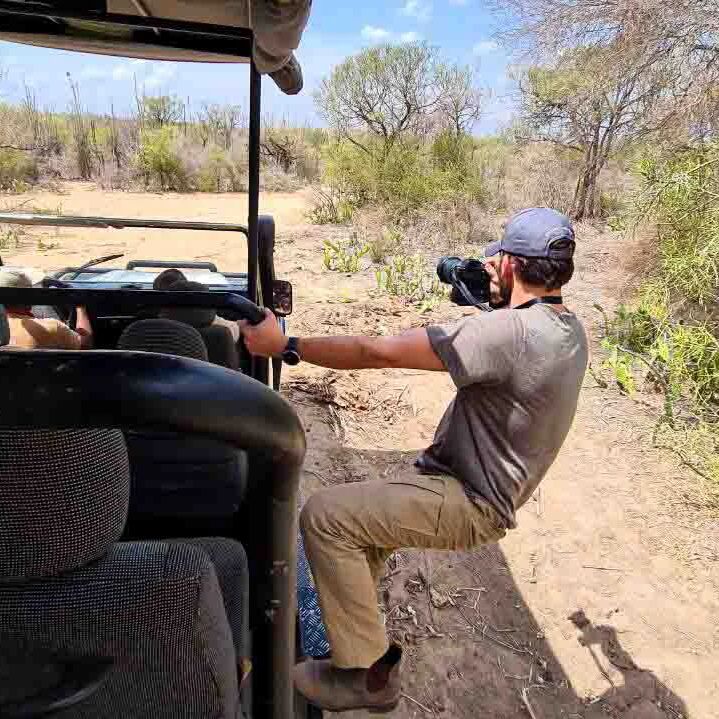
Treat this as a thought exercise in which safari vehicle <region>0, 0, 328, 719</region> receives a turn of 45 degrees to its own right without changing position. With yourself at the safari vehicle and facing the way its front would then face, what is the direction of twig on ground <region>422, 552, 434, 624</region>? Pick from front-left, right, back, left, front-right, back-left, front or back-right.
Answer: front

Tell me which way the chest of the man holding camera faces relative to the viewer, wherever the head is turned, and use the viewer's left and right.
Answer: facing away from the viewer and to the left of the viewer

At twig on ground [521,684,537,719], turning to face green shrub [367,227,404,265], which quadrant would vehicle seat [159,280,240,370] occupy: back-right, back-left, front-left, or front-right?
front-left

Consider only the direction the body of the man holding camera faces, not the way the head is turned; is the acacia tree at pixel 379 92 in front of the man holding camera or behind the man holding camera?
in front

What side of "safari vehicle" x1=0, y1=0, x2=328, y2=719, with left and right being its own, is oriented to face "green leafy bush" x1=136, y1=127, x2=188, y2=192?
front

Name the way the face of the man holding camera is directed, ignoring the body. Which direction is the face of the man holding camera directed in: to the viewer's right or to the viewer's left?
to the viewer's left

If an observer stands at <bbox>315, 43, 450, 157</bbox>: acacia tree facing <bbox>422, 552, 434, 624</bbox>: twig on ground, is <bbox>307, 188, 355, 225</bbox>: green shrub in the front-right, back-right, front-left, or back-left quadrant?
front-right

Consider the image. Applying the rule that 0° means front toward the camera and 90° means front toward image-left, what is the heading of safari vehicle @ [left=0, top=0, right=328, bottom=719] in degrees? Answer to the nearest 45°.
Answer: approximately 180°

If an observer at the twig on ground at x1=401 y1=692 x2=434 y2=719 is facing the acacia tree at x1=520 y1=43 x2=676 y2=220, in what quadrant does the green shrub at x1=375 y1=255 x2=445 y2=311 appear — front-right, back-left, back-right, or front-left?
front-left

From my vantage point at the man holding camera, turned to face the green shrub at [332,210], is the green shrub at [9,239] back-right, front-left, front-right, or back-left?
front-left

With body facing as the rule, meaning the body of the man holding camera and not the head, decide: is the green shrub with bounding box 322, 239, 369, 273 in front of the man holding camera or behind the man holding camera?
in front

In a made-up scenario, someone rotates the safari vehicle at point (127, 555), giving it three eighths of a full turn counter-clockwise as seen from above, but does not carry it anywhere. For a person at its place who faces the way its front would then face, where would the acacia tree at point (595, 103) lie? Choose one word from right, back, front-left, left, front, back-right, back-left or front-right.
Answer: back

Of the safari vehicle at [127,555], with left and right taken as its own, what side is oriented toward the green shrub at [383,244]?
front
